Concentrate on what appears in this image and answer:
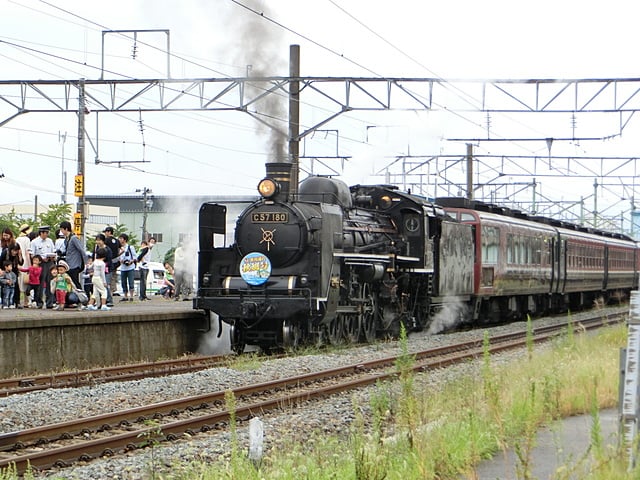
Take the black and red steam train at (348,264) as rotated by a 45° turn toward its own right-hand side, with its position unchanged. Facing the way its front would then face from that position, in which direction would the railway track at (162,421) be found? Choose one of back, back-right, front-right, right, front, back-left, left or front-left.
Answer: left

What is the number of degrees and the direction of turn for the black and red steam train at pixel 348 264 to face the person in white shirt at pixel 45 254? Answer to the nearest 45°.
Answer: approximately 45° to its right

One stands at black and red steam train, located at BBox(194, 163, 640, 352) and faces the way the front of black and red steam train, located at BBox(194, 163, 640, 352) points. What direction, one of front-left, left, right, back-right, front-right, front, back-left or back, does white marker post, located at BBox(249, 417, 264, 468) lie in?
front-left

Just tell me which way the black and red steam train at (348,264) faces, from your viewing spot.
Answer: facing the viewer and to the left of the viewer

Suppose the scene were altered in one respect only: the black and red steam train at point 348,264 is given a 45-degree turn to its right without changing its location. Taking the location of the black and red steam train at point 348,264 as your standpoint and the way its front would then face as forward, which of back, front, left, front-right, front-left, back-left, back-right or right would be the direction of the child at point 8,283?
front

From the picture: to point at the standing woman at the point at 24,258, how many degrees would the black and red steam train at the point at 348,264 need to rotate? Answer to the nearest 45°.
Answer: approximately 45° to its right

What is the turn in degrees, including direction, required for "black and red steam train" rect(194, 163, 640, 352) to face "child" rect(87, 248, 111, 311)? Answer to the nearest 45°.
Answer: approximately 45° to its right

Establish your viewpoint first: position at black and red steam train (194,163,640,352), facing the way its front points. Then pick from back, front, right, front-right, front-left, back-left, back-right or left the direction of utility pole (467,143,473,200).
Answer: back-right

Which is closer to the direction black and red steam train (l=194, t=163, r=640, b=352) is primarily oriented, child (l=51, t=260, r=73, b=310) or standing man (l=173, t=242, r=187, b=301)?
the child

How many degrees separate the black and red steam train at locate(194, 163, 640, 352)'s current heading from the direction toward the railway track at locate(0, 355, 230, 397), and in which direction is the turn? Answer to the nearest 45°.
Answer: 0° — it already faces it
